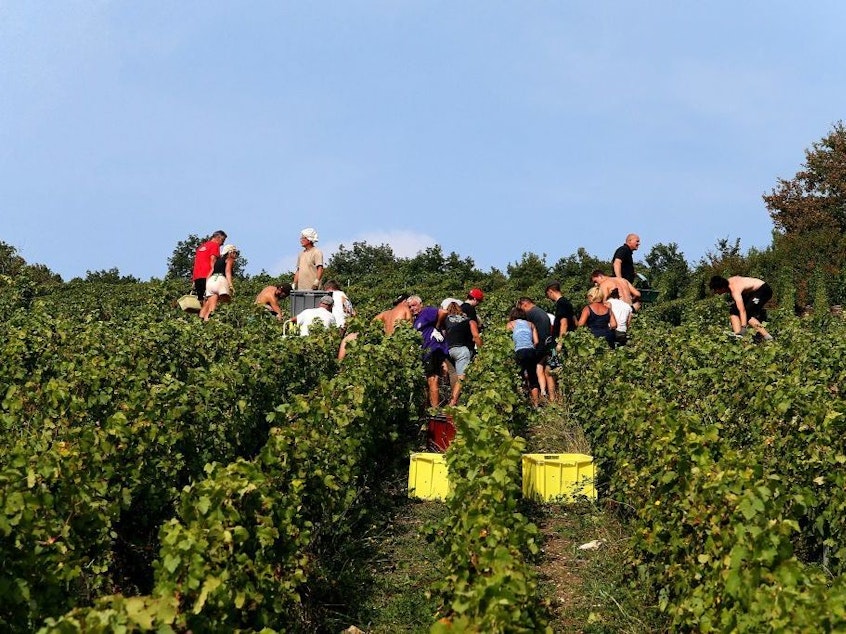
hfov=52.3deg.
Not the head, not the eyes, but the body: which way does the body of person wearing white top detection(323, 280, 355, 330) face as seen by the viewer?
to the viewer's left

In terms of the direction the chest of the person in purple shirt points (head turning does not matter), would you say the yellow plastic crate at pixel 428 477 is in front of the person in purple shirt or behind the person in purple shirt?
in front

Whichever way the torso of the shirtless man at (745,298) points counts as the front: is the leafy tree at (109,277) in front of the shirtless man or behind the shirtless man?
in front

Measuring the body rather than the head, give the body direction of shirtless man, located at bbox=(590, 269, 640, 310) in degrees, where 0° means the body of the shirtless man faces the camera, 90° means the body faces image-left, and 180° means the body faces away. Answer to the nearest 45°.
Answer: approximately 90°

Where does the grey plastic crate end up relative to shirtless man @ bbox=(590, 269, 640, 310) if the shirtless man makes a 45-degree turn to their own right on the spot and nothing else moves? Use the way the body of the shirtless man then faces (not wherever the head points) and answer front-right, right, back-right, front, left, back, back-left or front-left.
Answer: front-left

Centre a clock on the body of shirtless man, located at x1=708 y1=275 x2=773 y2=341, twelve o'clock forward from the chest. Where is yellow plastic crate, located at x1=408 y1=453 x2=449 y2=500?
The yellow plastic crate is roughly at 10 o'clock from the shirtless man.

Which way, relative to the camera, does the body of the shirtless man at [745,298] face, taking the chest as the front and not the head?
to the viewer's left

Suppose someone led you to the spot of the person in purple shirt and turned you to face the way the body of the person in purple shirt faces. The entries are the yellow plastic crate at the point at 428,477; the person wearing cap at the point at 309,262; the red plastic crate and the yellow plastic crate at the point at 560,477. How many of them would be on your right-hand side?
1

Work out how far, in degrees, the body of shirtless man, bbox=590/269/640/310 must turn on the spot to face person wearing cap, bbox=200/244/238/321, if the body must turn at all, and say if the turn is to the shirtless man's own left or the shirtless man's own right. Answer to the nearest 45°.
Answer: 0° — they already face them

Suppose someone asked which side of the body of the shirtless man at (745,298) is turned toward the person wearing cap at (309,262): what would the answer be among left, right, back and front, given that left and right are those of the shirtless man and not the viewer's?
front

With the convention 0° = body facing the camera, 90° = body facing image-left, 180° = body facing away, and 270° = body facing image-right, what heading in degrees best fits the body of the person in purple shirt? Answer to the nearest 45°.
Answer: approximately 45°

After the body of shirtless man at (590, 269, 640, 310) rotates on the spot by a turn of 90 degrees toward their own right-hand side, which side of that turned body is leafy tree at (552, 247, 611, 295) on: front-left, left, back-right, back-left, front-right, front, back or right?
front

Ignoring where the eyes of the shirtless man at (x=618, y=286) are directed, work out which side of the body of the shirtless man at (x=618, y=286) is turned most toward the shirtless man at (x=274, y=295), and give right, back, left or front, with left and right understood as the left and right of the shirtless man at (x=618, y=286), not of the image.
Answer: front
